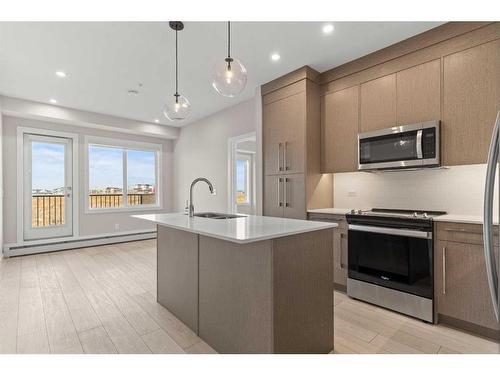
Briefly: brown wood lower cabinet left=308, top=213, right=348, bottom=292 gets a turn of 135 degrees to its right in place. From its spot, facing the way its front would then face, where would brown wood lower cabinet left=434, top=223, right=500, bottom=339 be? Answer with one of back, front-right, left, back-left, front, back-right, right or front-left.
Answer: back-right

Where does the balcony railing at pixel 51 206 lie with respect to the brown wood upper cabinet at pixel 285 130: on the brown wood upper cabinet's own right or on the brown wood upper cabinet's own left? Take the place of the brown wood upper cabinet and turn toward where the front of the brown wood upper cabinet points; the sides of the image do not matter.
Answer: on the brown wood upper cabinet's own right

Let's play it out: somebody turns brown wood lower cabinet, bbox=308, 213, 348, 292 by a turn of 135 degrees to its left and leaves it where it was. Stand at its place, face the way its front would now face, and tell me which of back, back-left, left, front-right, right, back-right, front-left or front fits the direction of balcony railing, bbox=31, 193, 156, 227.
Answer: back

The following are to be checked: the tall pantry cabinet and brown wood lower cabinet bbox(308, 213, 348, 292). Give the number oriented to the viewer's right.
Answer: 0

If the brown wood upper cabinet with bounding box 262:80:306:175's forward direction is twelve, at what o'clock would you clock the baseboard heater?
The baseboard heater is roughly at 2 o'clock from the brown wood upper cabinet.

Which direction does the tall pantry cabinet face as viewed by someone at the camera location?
facing the viewer and to the left of the viewer

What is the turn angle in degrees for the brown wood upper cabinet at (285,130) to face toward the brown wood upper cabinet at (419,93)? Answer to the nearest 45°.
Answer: approximately 90° to its left

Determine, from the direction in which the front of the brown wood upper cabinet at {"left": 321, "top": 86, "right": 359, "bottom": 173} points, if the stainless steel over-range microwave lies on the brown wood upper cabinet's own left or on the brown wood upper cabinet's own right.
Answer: on the brown wood upper cabinet's own left

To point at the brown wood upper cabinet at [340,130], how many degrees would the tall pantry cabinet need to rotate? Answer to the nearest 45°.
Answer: approximately 135° to its left
